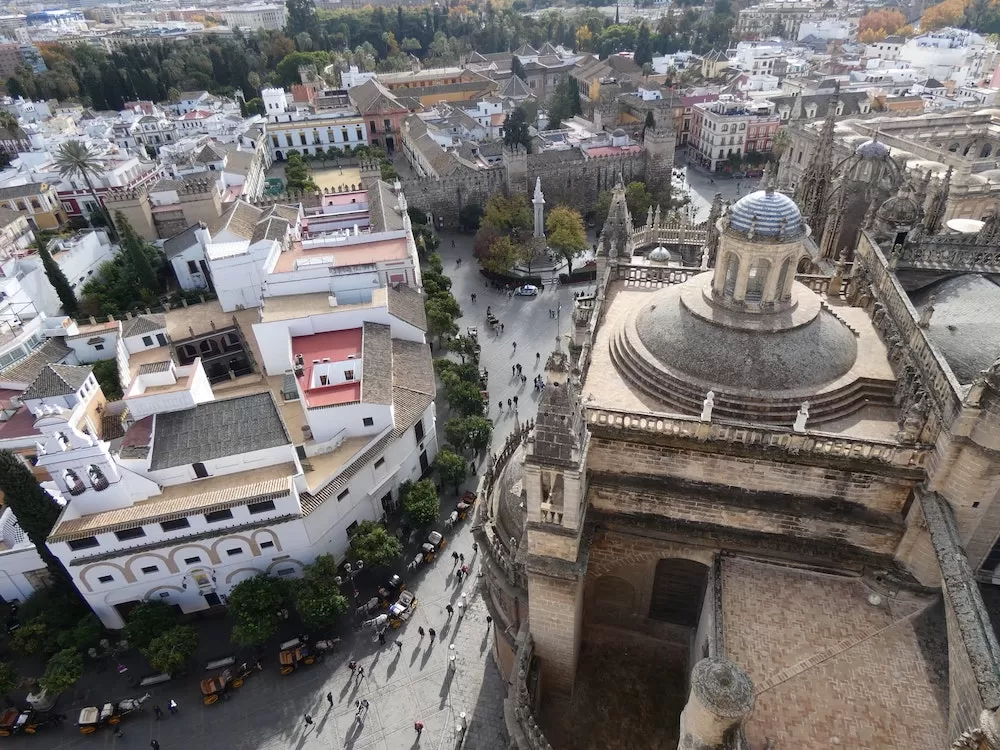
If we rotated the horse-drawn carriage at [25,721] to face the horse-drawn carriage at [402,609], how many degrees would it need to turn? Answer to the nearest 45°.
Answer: approximately 45° to its right

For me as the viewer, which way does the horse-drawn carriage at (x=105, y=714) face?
facing away from the viewer and to the right of the viewer

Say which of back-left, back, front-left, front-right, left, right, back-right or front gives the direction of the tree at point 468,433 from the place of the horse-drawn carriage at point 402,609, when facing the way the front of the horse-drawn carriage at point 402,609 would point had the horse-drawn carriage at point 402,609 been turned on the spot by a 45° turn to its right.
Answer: back-right

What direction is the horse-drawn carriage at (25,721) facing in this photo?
to the viewer's right

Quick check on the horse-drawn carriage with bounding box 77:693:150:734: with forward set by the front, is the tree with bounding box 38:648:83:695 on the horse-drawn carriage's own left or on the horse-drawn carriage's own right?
on the horse-drawn carriage's own left

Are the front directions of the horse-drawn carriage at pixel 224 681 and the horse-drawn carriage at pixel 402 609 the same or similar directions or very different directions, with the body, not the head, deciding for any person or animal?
very different directions

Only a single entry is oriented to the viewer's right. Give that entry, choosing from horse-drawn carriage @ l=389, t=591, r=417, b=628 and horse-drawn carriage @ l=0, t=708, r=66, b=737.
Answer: horse-drawn carriage @ l=0, t=708, r=66, b=737

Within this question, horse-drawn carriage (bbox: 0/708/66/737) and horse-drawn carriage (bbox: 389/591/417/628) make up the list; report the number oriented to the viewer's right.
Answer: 1

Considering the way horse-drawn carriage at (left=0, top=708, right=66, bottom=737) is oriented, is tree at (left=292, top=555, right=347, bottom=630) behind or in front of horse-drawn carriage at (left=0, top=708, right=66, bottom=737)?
in front

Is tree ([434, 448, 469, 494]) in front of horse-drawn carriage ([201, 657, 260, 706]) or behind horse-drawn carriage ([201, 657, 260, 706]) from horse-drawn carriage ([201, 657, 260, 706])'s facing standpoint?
in front
